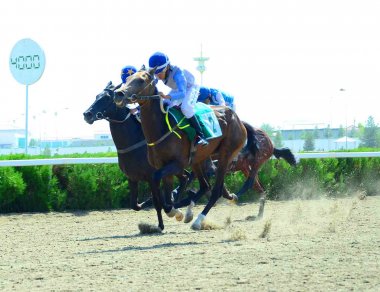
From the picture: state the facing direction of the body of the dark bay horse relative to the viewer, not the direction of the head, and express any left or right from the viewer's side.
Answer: facing the viewer and to the left of the viewer

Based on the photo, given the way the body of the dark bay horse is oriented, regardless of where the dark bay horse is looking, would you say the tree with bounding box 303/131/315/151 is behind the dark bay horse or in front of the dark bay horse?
behind

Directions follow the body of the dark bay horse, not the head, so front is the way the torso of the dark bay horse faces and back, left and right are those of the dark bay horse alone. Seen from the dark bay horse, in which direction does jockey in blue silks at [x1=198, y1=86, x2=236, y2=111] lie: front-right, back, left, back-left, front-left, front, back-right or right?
back

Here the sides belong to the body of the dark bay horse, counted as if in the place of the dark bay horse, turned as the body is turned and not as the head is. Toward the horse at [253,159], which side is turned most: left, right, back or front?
back

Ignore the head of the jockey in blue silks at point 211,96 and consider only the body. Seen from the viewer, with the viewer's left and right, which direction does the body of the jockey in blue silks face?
facing to the left of the viewer

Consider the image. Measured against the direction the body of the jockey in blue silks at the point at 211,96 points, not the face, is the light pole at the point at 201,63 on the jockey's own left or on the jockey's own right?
on the jockey's own right

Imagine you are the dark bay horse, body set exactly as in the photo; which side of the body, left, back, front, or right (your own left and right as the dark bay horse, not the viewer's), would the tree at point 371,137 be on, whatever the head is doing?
back

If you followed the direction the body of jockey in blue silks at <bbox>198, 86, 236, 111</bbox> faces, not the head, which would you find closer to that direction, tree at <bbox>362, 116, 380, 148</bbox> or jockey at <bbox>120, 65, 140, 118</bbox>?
the jockey

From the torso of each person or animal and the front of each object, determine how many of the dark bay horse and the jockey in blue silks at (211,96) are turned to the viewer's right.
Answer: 0

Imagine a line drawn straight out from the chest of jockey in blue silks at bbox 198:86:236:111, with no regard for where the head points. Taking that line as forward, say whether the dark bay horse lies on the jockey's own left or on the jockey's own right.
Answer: on the jockey's own left

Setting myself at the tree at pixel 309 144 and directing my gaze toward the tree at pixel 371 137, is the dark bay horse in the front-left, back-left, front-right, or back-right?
back-right

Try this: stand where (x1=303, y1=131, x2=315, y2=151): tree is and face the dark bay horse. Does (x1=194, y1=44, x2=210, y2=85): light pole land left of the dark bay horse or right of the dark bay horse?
right
